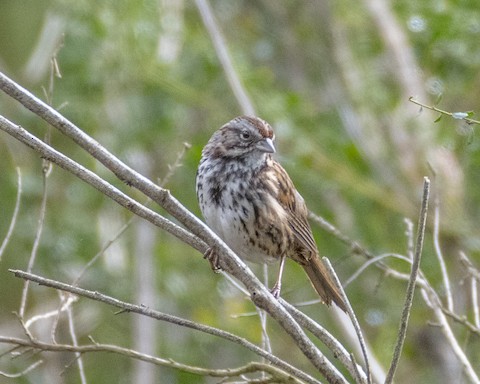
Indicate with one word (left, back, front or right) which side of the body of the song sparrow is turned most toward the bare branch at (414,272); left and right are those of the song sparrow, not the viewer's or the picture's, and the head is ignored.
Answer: left

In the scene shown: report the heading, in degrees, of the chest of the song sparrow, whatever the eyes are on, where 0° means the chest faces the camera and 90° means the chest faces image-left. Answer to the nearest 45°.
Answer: approximately 45°

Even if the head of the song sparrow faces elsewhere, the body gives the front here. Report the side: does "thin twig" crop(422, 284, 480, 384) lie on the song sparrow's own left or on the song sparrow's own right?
on the song sparrow's own left
